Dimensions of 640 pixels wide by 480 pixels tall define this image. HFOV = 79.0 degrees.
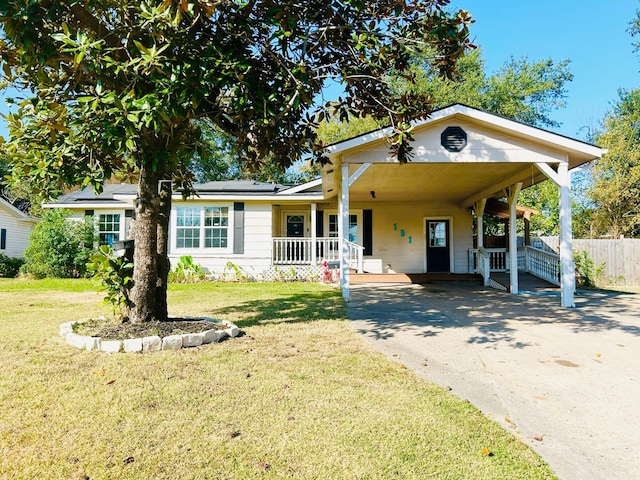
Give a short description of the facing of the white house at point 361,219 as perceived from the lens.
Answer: facing the viewer

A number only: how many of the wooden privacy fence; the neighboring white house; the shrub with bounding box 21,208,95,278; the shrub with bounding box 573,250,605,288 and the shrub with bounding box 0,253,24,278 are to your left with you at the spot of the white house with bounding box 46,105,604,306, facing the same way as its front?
2

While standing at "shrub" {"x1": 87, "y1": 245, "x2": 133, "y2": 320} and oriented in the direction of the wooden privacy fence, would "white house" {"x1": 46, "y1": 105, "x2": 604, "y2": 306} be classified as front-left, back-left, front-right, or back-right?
front-left

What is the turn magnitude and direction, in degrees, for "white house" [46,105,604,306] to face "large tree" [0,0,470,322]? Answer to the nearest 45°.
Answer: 0° — it already faces it

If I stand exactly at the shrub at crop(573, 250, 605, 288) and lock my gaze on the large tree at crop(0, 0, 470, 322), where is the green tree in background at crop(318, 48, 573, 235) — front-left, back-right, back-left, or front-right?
back-right

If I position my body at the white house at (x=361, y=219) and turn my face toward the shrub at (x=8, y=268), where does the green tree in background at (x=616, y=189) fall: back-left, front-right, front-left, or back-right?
back-right

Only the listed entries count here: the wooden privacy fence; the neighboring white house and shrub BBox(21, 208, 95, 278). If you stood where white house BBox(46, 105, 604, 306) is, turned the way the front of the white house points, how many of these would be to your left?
1

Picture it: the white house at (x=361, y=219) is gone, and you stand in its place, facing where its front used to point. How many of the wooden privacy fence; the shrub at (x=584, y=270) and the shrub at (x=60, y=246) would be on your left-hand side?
2

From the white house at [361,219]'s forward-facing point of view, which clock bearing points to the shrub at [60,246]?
The shrub is roughly at 3 o'clock from the white house.

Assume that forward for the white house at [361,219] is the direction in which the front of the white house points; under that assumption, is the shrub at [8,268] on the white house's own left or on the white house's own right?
on the white house's own right

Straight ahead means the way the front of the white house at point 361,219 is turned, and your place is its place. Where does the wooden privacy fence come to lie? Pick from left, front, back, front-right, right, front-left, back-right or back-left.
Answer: left

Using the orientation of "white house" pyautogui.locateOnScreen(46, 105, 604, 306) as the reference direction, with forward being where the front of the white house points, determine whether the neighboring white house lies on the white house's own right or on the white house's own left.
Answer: on the white house's own right

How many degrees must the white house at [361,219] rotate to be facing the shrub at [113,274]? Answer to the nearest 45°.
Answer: approximately 45° to its right

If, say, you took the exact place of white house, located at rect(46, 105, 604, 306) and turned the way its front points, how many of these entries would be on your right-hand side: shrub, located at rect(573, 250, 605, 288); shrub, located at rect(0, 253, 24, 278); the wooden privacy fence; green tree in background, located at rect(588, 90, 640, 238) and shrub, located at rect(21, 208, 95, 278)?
2
